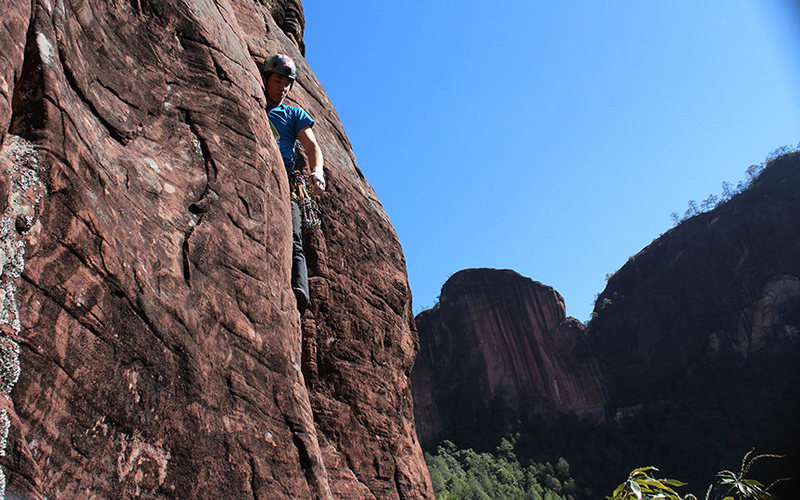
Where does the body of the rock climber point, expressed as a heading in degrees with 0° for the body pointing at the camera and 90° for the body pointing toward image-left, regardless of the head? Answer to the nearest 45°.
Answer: approximately 45°
